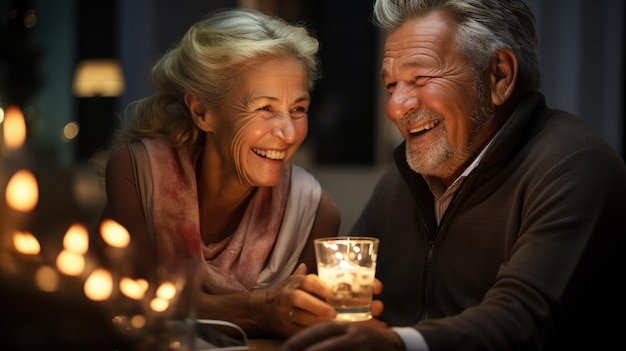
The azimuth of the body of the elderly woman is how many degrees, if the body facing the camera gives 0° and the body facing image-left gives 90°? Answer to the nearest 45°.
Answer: approximately 315°

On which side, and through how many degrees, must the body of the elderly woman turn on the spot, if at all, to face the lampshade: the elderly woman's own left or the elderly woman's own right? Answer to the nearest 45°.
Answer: approximately 135° to the elderly woman's own left

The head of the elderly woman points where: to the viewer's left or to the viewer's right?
to the viewer's right
